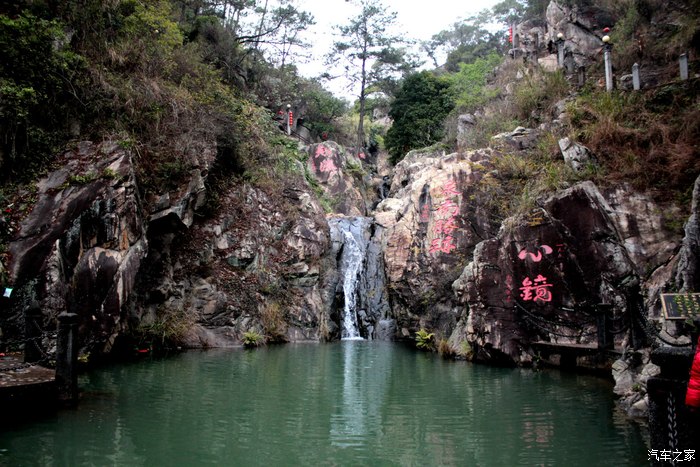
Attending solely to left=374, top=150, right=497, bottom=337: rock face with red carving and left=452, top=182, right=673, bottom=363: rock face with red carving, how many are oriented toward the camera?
2

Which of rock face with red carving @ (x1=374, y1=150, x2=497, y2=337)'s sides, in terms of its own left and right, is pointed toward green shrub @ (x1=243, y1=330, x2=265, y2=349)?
right

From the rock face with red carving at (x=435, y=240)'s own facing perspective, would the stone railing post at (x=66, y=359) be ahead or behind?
ahead

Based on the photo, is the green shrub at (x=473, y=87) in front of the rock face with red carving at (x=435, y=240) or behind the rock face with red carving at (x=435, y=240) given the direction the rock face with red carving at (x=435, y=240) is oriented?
behind

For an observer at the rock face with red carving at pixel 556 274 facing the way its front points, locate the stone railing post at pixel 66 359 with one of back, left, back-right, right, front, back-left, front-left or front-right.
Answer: front-right

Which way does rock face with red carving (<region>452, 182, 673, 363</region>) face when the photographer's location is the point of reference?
facing the viewer

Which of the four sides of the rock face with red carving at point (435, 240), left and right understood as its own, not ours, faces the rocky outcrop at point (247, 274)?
right

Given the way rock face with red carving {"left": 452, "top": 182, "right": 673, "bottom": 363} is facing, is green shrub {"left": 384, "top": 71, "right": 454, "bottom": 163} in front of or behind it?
behind
